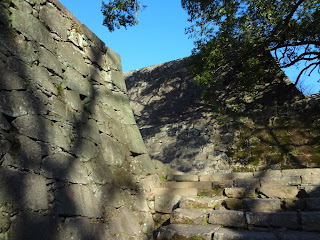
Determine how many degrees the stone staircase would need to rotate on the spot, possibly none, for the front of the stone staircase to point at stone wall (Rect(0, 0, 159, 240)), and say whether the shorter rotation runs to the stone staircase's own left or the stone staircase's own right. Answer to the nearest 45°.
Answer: approximately 45° to the stone staircase's own right

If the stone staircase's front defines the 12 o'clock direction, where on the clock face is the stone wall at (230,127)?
The stone wall is roughly at 6 o'clock from the stone staircase.

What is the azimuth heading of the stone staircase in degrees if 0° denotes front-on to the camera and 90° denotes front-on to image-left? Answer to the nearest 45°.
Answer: approximately 0°
